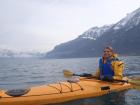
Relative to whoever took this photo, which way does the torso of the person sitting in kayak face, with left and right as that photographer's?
facing the viewer and to the left of the viewer
